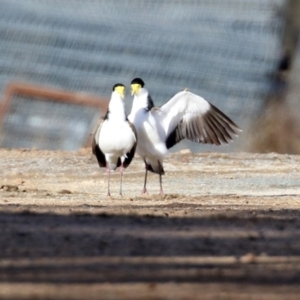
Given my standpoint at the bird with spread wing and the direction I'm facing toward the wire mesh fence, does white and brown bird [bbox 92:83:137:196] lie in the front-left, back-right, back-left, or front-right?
back-left

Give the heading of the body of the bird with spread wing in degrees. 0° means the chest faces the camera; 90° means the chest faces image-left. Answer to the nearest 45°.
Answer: approximately 45°

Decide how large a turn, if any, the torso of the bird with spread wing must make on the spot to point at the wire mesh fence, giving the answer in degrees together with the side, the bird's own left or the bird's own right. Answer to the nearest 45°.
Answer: approximately 135° to the bird's own right

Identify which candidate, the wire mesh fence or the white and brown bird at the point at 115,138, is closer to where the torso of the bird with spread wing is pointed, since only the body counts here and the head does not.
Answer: the white and brown bird

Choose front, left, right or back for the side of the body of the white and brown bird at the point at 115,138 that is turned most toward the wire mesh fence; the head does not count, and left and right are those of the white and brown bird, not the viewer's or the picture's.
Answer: back
